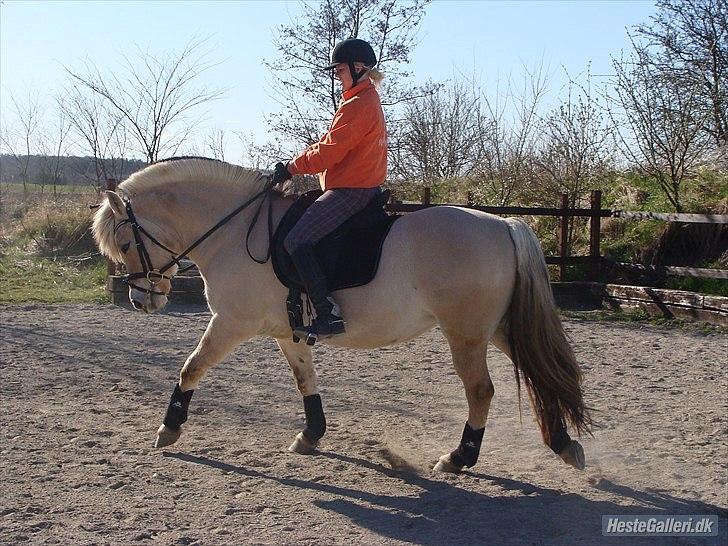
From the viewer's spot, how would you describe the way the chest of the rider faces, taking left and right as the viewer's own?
facing to the left of the viewer

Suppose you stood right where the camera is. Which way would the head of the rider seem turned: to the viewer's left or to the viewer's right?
to the viewer's left

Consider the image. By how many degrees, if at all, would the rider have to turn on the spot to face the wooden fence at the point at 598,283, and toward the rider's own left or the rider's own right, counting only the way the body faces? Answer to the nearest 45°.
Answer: approximately 135° to the rider's own right

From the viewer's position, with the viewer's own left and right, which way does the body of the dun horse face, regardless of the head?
facing to the left of the viewer

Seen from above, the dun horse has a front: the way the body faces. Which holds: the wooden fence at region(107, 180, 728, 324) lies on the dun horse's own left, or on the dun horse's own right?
on the dun horse's own right
